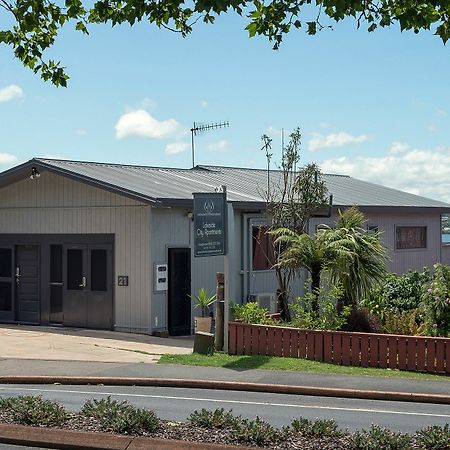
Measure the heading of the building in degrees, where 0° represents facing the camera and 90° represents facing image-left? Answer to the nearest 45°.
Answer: approximately 45°

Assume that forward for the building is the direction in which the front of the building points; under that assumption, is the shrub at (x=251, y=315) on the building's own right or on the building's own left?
on the building's own left

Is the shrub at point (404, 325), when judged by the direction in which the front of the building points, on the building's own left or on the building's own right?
on the building's own left

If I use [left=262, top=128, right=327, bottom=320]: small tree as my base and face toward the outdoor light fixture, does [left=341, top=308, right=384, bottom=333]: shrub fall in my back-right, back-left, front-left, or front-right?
back-left

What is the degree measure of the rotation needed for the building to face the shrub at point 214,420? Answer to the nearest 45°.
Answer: approximately 45° to its left

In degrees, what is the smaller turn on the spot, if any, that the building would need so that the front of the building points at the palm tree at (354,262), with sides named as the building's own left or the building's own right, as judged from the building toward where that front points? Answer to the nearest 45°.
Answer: approximately 90° to the building's own left

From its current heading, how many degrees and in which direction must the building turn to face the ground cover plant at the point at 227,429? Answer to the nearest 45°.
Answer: approximately 45° to its left

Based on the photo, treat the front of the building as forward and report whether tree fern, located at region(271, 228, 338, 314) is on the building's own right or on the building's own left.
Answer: on the building's own left

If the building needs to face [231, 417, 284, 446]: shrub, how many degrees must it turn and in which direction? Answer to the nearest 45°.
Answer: approximately 45° to its left

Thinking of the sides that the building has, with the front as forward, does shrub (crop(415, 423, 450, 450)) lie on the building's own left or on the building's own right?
on the building's own left
